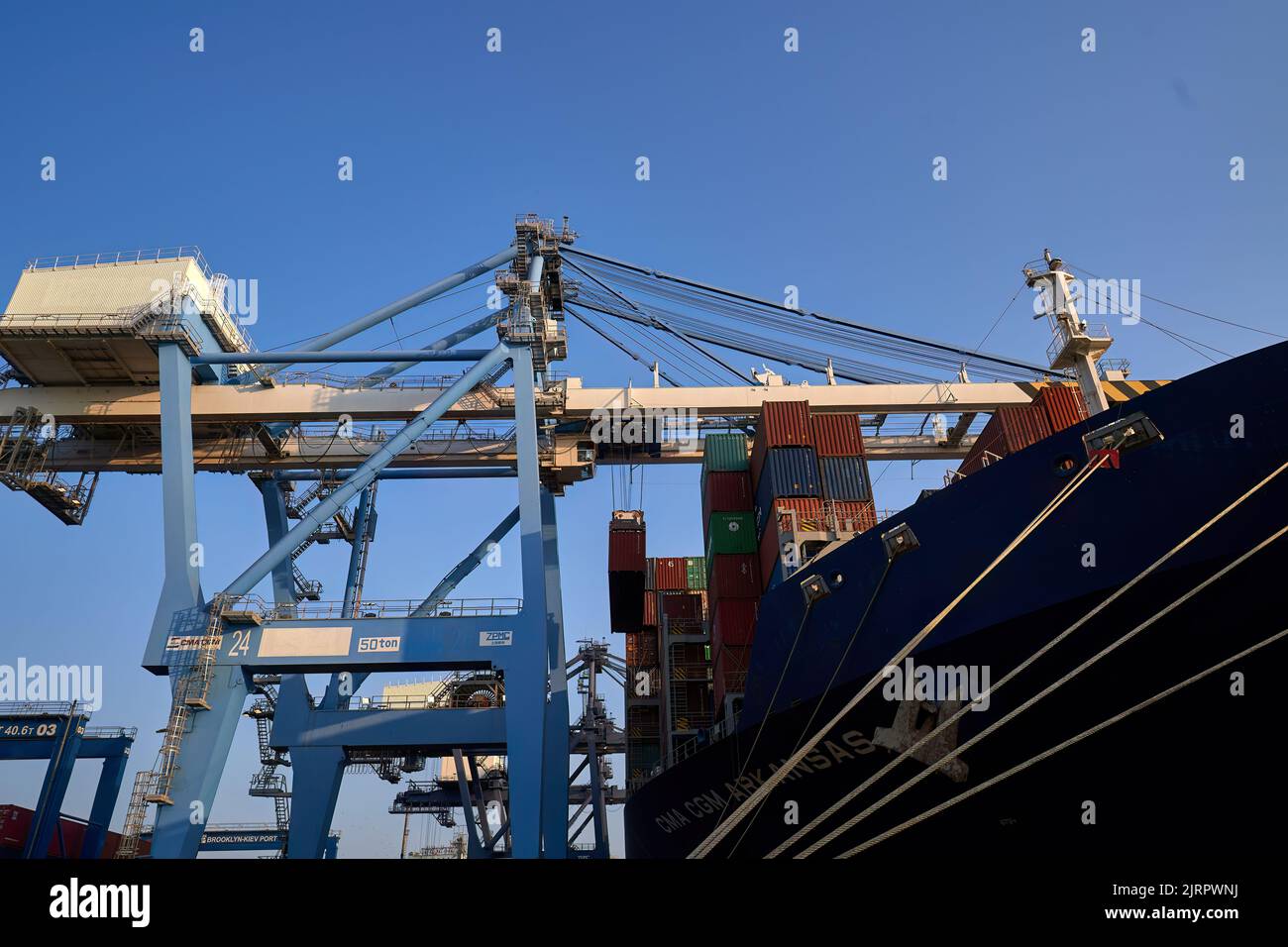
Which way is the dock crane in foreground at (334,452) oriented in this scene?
to the viewer's right

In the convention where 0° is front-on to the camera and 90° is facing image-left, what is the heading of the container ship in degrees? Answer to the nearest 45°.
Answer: approximately 315°

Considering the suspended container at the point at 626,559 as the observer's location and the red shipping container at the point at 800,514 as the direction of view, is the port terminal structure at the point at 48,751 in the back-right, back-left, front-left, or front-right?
back-right
